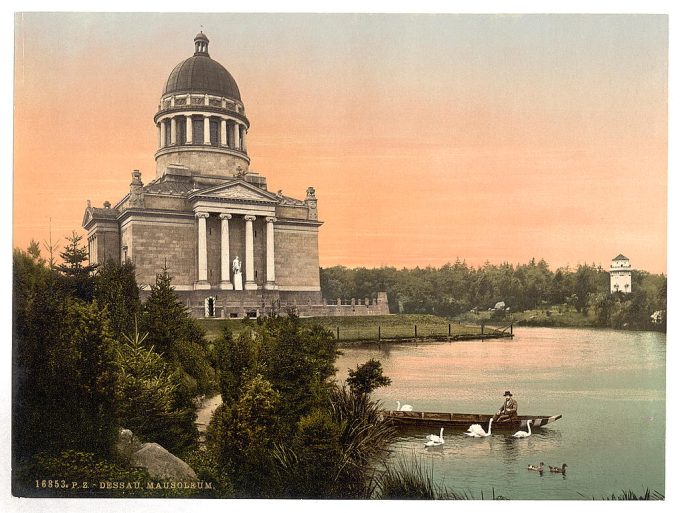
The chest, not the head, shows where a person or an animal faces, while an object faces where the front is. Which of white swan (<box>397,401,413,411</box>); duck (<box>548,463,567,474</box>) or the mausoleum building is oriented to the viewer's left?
the white swan

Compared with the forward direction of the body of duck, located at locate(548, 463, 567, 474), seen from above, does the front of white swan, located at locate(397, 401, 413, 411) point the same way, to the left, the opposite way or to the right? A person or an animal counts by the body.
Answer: the opposite way

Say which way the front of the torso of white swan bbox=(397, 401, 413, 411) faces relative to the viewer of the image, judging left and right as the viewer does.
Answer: facing to the left of the viewer

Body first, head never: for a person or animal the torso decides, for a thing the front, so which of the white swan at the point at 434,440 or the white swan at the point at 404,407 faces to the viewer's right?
the white swan at the point at 434,440

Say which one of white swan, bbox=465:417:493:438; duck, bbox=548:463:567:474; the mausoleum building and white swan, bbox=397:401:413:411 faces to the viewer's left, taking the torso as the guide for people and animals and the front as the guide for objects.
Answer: white swan, bbox=397:401:413:411

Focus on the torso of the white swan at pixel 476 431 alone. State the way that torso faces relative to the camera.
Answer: to the viewer's right

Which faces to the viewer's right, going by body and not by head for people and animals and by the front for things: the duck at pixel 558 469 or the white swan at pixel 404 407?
the duck

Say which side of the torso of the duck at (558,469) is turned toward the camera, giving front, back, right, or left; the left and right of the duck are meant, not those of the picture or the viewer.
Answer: right
